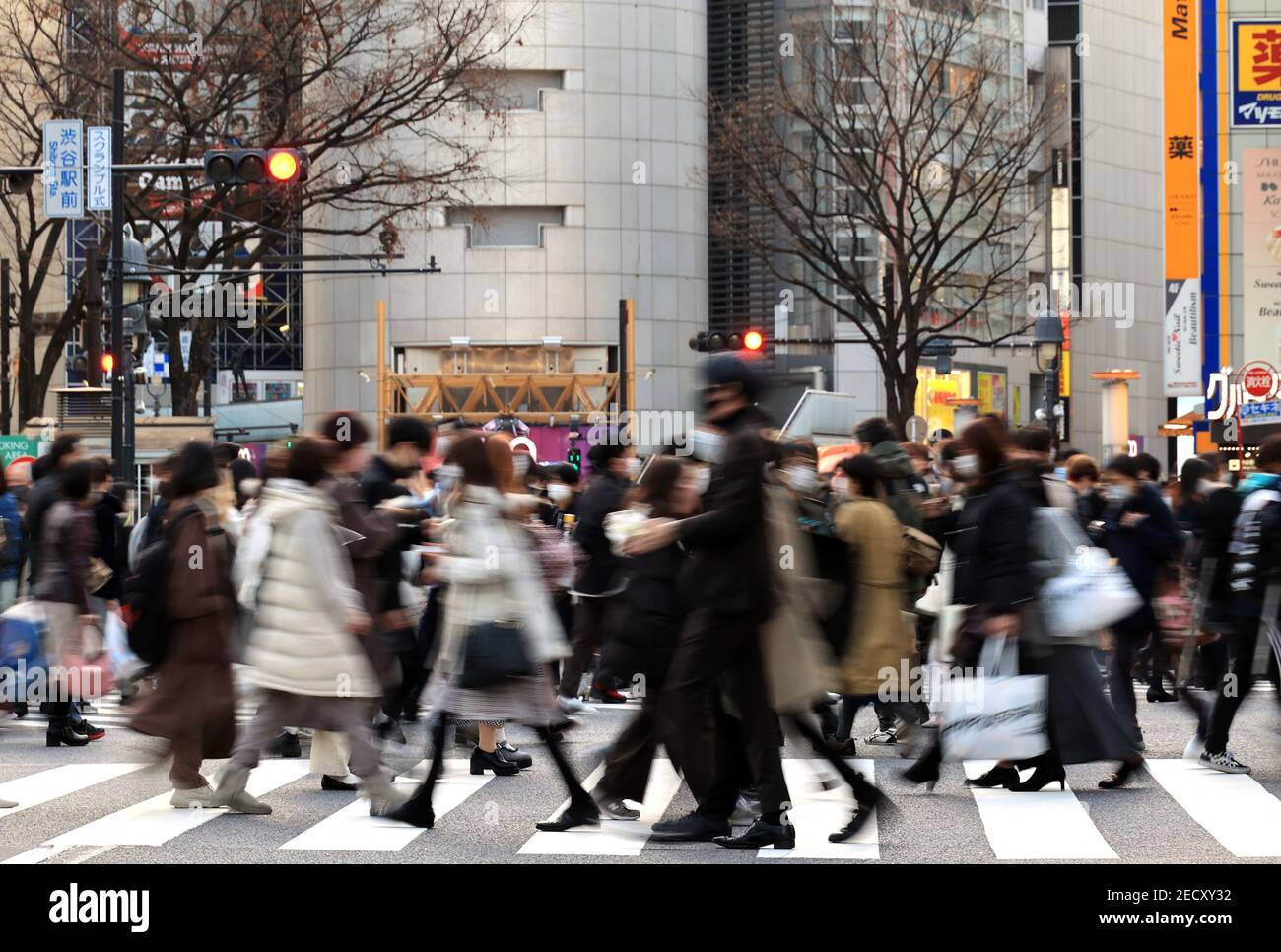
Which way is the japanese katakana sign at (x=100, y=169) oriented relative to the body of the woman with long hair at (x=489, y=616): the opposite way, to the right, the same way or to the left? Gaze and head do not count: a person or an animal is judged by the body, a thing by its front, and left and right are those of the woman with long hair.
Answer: to the left

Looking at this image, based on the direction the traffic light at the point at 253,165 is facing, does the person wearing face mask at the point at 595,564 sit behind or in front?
in front

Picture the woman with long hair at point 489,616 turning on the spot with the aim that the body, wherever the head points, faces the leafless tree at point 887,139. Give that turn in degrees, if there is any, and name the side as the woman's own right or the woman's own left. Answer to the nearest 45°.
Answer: approximately 90° to the woman's own right

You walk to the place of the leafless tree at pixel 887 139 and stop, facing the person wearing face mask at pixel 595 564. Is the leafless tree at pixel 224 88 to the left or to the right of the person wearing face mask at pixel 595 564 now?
right

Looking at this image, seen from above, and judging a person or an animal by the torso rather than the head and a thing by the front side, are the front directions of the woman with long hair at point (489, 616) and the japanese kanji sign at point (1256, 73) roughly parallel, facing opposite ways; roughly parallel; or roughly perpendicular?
roughly perpendicular

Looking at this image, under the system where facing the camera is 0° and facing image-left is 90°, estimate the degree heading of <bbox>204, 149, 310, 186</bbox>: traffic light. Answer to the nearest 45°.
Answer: approximately 0°

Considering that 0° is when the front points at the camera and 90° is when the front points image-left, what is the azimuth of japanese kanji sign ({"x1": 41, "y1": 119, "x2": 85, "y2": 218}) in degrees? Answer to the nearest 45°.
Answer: approximately 0°
